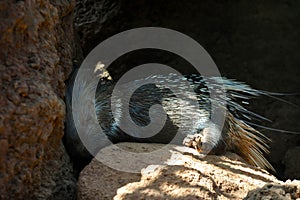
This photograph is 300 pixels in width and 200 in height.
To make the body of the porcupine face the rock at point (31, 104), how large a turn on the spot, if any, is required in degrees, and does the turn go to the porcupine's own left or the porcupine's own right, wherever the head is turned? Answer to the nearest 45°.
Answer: approximately 45° to the porcupine's own left

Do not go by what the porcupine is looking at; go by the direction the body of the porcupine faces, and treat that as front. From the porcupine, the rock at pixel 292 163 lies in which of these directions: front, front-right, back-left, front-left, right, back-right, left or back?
back-right

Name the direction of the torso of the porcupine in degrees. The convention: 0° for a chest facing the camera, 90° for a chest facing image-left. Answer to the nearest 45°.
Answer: approximately 90°
